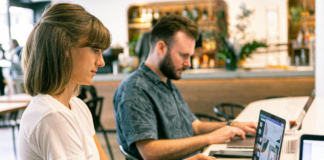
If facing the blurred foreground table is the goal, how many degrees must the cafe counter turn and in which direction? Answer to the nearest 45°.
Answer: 0° — it already faces it

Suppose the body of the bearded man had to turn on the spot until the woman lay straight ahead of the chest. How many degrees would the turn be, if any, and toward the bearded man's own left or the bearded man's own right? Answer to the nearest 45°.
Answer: approximately 90° to the bearded man's own right

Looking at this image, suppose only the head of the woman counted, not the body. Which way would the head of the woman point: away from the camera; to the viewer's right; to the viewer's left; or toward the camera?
to the viewer's right

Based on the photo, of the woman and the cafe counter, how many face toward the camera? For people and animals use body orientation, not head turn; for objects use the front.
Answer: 1

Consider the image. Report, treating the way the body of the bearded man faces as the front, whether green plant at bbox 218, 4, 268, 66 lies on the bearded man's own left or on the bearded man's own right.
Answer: on the bearded man's own left

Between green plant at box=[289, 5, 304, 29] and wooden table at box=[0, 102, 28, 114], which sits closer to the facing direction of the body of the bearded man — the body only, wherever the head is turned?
the green plant

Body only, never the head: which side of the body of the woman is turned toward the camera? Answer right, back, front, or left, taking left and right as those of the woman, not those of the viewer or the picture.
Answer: right

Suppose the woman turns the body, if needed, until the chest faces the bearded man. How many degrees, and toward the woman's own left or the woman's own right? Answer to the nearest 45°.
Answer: approximately 45° to the woman's own left

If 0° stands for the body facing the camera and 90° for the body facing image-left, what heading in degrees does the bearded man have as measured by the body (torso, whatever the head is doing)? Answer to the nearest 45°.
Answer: approximately 270°

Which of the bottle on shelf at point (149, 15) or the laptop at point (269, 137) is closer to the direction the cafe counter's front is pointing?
the laptop

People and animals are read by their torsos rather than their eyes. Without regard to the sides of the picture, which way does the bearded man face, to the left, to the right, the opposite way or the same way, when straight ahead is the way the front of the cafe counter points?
to the left
